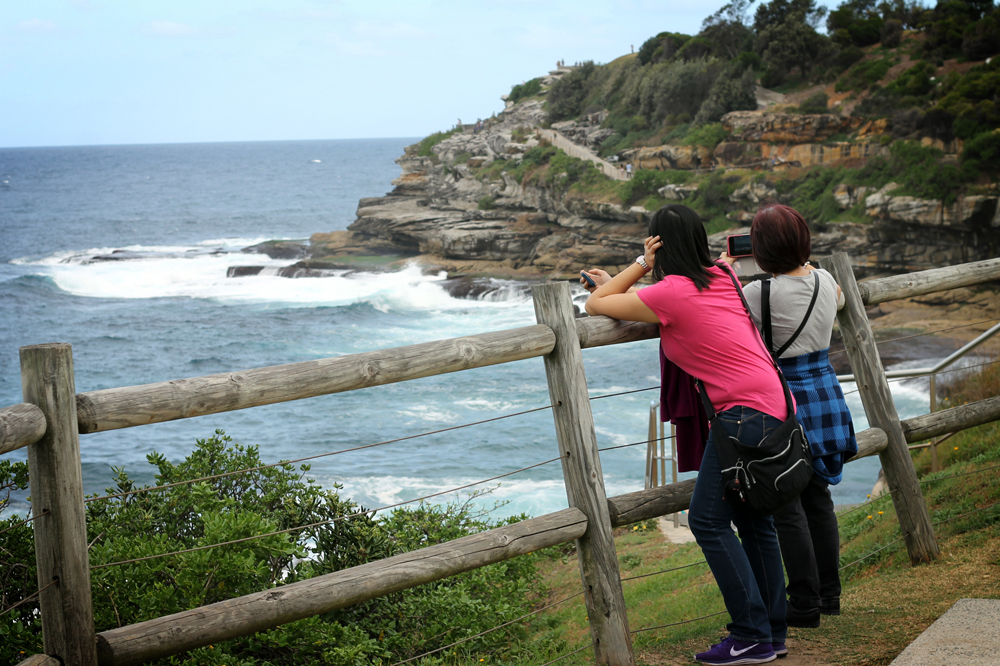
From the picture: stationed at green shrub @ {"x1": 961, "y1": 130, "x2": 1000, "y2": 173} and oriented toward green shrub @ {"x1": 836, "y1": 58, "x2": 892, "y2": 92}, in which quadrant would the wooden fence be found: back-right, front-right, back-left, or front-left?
back-left

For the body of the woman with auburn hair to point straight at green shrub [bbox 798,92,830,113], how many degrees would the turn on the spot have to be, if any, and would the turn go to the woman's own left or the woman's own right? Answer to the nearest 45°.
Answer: approximately 45° to the woman's own right

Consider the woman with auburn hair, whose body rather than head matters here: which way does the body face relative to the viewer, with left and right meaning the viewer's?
facing away from the viewer and to the left of the viewer

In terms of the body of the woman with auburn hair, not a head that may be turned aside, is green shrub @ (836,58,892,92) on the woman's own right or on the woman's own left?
on the woman's own right

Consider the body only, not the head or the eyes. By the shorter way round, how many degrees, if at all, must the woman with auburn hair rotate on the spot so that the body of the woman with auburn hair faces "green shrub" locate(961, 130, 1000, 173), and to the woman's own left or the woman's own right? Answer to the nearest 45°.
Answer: approximately 45° to the woman's own right
